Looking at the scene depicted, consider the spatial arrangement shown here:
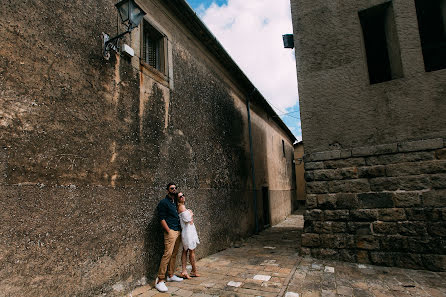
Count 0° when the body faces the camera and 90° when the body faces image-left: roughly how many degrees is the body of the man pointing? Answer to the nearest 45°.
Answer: approximately 315°

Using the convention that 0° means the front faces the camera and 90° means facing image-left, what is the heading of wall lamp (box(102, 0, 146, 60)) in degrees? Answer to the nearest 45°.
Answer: approximately 315°

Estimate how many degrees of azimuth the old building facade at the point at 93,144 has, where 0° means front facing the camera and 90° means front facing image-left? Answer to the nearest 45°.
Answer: approximately 315°

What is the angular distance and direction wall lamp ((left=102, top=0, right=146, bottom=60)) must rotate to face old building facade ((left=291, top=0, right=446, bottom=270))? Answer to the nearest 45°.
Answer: approximately 45° to its left
